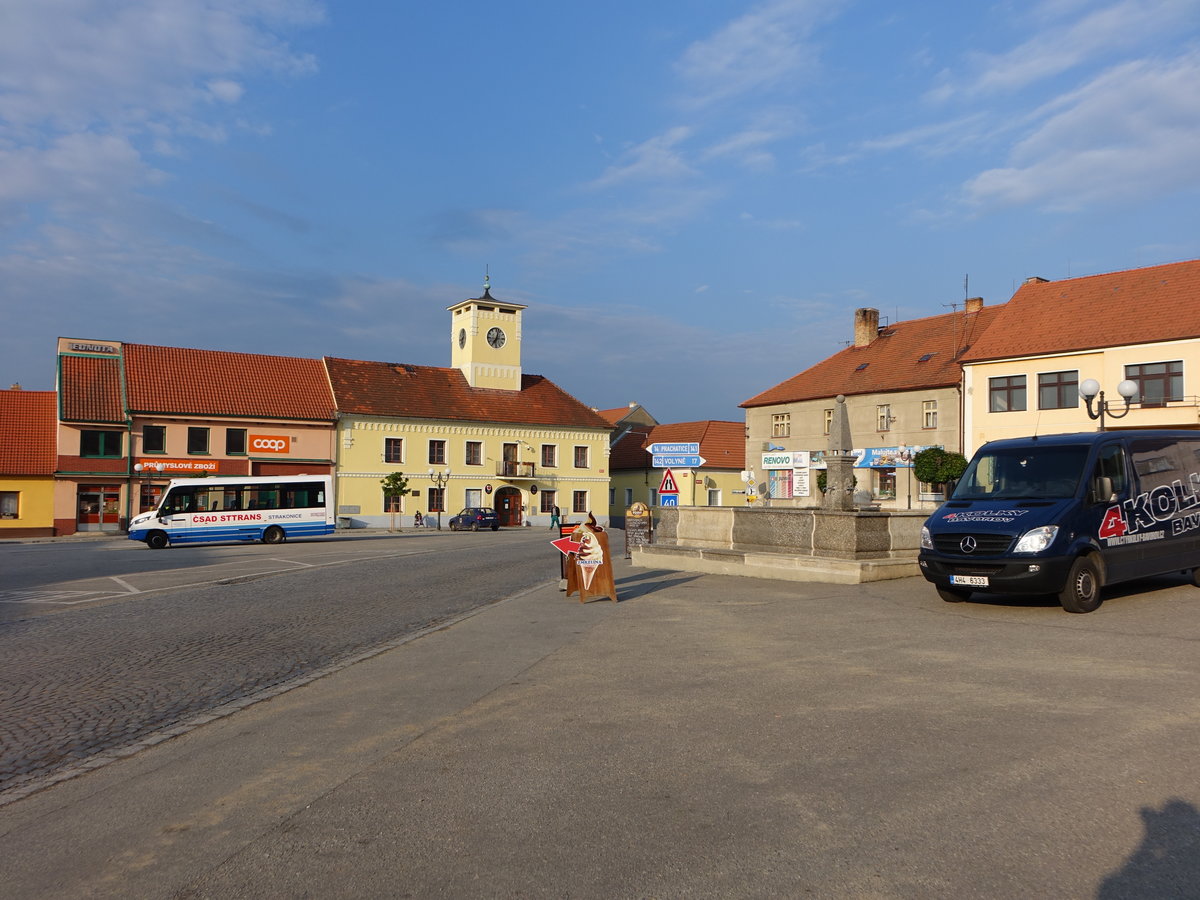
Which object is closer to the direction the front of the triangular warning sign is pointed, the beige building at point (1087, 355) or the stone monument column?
the stone monument column

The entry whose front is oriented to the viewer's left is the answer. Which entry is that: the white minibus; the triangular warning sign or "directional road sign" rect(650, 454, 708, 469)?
the white minibus

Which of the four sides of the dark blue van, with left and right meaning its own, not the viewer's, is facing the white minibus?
right

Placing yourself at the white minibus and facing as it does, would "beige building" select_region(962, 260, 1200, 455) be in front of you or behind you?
behind

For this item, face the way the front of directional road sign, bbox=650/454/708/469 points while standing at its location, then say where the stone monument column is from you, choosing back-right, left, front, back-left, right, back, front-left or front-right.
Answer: front-left

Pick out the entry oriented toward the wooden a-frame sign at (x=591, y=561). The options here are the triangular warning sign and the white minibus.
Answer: the triangular warning sign

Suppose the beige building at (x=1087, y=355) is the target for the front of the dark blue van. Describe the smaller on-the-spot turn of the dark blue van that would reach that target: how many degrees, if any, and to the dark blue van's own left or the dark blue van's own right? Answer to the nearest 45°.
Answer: approximately 135° to the dark blue van's own right

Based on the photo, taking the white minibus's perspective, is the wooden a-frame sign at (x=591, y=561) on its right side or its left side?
on its left

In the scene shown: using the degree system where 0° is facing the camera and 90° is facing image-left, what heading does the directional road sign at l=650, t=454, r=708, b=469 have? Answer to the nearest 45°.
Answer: approximately 0°

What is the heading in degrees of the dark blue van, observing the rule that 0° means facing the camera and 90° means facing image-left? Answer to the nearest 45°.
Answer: approximately 45°

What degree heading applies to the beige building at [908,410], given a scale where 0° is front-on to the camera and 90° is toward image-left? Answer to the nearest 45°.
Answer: approximately 45°
